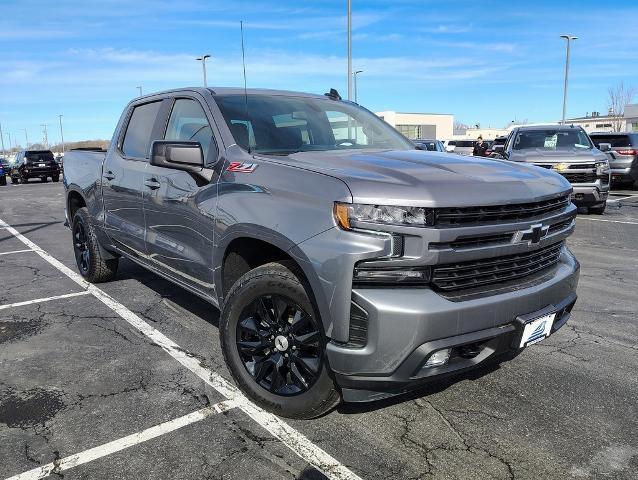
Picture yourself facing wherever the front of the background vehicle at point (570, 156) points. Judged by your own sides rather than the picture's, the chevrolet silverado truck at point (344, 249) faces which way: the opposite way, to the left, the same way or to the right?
to the left

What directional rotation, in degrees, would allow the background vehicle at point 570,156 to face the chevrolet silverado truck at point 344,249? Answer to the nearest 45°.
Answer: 0° — it already faces it

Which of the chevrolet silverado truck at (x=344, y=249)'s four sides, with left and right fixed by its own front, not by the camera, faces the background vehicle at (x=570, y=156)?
left

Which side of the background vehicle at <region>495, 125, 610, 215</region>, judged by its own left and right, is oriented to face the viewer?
front

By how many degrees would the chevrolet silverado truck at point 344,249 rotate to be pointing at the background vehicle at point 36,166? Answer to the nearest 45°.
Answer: approximately 180°

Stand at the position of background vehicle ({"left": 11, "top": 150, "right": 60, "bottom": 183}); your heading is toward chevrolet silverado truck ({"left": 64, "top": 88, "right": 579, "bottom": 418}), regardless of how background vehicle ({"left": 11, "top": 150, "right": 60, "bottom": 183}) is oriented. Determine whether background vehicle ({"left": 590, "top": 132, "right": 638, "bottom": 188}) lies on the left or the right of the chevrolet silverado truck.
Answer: left

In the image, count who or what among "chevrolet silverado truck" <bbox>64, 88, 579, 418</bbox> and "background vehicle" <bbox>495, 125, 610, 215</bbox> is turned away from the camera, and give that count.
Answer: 0

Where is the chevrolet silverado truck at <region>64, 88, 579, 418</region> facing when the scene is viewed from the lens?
facing the viewer and to the right of the viewer

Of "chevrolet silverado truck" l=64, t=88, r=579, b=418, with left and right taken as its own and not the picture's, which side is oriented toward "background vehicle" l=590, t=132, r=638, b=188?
left
